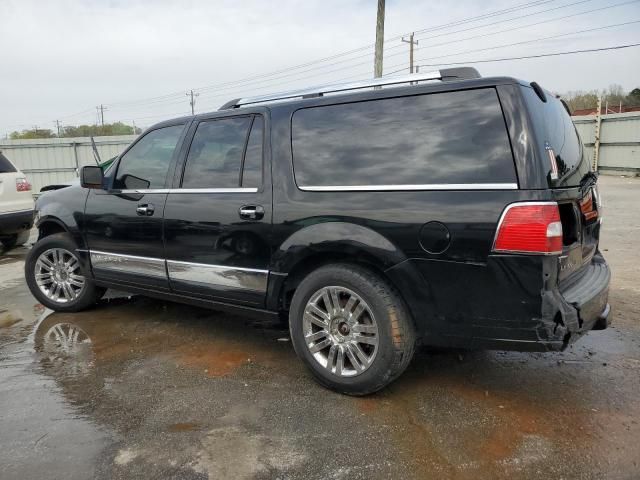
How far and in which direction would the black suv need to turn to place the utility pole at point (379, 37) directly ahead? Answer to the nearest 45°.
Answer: approximately 45° to its right

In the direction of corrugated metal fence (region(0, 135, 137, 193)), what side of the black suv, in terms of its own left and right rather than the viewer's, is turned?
front

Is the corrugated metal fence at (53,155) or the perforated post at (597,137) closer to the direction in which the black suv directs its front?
the corrugated metal fence

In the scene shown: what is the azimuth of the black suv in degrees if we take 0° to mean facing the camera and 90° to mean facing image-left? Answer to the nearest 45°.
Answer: approximately 135°

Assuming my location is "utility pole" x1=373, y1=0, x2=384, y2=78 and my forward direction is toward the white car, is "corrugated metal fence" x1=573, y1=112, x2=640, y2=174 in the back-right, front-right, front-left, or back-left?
back-left

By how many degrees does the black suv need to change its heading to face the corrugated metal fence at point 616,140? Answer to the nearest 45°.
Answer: approximately 90° to its right

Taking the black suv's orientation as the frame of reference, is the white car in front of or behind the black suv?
in front

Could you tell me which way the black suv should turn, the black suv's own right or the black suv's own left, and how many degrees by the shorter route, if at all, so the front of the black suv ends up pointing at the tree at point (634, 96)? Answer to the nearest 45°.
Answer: approximately 90° to the black suv's own right
